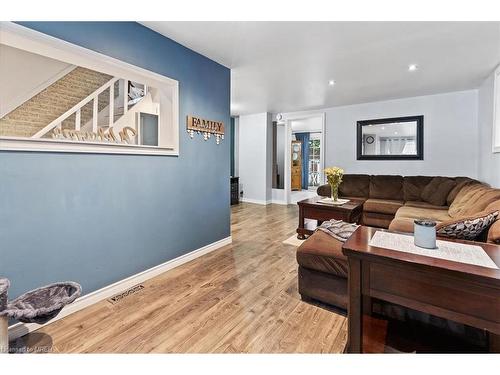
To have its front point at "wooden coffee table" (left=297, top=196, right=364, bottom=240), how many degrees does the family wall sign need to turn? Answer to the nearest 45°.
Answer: approximately 45° to its left

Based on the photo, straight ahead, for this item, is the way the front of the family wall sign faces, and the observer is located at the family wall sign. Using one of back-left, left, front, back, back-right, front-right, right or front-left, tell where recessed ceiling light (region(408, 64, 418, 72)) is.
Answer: front-left

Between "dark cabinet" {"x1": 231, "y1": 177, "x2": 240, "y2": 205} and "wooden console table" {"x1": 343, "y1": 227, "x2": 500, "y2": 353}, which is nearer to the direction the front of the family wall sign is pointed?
the wooden console table

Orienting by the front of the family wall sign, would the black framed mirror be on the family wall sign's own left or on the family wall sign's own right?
on the family wall sign's own left

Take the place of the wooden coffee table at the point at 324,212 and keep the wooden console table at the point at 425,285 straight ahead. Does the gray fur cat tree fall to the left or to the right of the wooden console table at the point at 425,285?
right

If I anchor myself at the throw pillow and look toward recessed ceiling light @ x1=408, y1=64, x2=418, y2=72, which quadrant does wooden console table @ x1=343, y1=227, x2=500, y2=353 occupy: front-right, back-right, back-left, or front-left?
back-left

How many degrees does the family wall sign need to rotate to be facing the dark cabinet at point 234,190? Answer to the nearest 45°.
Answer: approximately 135° to its left

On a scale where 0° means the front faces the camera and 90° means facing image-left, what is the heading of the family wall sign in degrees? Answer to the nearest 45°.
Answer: approximately 315°

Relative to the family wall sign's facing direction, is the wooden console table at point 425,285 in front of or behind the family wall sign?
in front

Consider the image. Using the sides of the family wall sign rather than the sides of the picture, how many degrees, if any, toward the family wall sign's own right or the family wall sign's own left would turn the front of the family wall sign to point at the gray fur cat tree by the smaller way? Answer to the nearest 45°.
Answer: approximately 90° to the family wall sign's own right

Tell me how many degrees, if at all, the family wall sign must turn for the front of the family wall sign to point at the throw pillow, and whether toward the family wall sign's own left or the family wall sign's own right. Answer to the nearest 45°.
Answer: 0° — it already faces it
